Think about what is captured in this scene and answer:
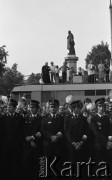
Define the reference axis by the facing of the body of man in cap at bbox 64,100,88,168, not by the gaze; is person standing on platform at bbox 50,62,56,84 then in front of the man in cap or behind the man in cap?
behind

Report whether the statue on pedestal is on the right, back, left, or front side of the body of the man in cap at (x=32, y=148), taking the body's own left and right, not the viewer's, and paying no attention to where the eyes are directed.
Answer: back

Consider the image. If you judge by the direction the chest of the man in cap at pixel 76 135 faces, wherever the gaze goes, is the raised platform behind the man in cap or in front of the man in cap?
behind

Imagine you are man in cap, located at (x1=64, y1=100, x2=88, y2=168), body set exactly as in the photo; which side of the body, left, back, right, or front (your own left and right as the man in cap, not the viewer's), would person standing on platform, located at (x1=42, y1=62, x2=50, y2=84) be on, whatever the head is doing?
back

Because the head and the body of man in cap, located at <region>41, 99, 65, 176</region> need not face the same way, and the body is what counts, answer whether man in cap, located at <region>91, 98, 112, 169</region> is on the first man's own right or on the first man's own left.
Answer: on the first man's own left

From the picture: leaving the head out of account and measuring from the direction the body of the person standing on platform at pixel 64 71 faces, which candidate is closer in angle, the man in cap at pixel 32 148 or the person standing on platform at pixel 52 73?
the man in cap

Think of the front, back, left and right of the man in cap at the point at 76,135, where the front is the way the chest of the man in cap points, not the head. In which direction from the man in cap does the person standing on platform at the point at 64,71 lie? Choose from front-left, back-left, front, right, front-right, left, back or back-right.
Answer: back

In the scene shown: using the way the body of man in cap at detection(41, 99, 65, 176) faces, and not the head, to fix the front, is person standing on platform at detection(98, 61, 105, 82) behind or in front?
behind

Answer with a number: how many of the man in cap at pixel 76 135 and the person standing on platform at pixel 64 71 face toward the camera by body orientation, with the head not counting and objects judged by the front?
2

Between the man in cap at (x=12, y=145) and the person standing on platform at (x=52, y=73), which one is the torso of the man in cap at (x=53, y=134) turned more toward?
the man in cap

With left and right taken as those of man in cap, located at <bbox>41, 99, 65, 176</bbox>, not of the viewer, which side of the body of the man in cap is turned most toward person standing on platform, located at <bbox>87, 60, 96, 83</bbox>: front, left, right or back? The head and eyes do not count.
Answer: back
